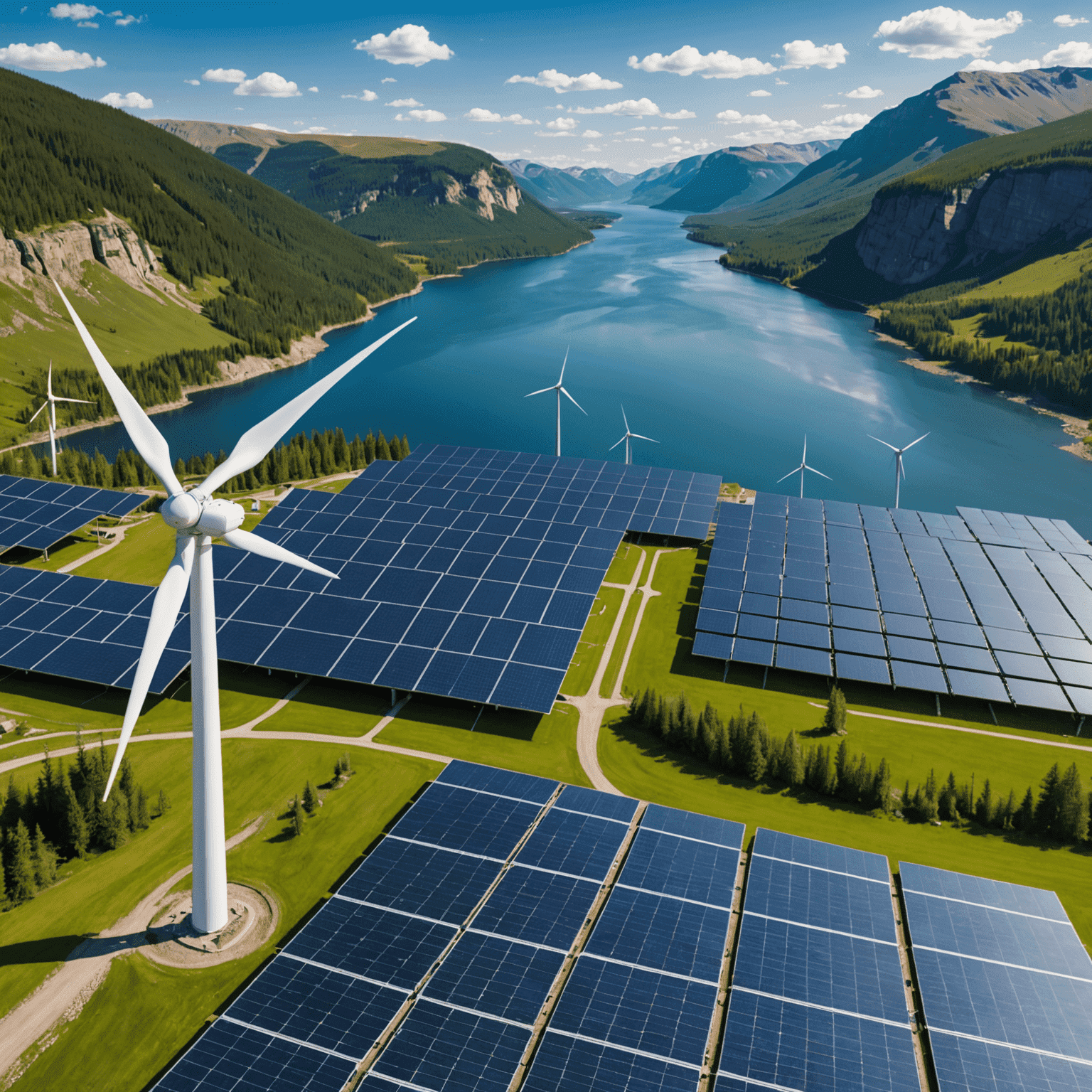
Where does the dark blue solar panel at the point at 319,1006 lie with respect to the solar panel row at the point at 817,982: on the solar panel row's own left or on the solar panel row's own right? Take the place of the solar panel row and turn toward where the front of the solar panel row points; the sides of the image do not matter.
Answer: on the solar panel row's own right

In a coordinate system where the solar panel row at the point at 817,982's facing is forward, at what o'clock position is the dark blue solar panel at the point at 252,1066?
The dark blue solar panel is roughly at 2 o'clock from the solar panel row.

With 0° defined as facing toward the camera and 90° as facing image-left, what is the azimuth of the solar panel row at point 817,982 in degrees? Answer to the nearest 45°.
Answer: approximately 0°

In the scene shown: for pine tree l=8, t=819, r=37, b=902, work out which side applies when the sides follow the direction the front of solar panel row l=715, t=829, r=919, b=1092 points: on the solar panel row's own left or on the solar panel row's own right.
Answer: on the solar panel row's own right
